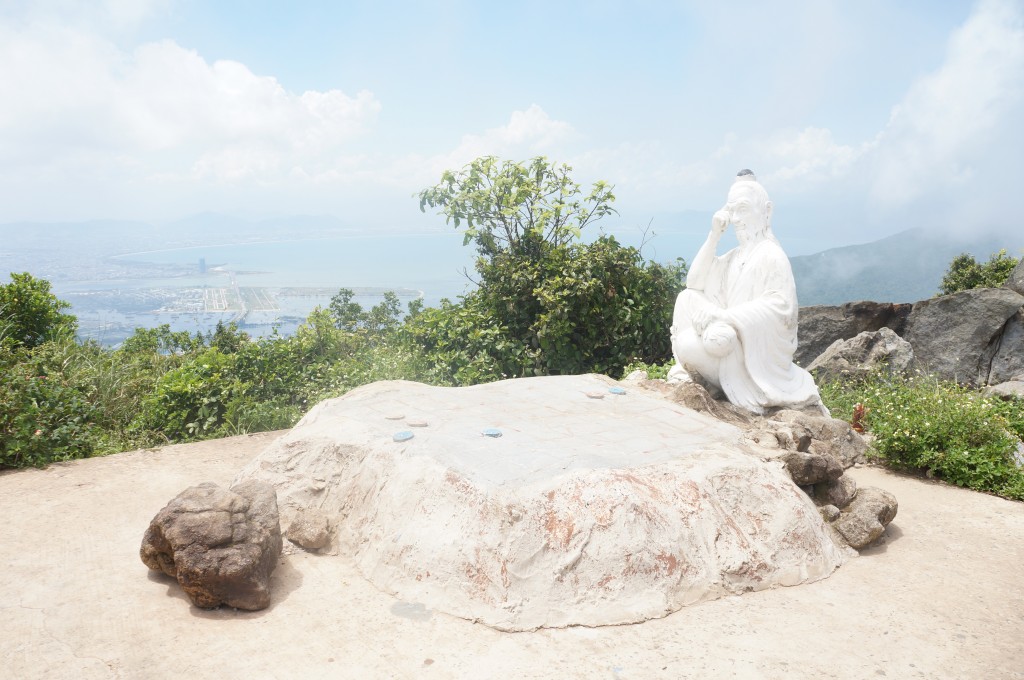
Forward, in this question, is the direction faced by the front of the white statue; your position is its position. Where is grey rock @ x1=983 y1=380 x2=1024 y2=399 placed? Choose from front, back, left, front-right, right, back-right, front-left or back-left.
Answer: back

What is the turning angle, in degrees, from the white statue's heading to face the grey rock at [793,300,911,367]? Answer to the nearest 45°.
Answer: approximately 135° to its right

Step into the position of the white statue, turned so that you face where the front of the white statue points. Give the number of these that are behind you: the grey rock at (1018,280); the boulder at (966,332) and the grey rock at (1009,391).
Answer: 3

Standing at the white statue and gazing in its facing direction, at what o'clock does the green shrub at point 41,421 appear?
The green shrub is roughly at 1 o'clock from the white statue.

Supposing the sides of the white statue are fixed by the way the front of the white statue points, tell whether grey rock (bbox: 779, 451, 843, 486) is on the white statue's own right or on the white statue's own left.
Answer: on the white statue's own left

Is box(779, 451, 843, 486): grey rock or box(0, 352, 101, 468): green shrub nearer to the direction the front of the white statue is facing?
the green shrub

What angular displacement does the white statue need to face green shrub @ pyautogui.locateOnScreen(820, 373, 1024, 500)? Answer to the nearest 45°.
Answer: approximately 135° to its left

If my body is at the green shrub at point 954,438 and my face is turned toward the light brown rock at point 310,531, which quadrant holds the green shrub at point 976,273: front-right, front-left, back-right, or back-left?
back-right

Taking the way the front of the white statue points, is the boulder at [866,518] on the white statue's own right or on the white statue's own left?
on the white statue's own left

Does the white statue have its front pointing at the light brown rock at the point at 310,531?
yes

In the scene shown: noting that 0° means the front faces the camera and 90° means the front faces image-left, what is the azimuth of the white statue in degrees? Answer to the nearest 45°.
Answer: approximately 45°

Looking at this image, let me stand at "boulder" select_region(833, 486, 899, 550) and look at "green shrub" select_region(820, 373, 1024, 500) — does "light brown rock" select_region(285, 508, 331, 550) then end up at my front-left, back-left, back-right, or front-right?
back-left

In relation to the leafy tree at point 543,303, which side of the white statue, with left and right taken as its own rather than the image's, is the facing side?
right
